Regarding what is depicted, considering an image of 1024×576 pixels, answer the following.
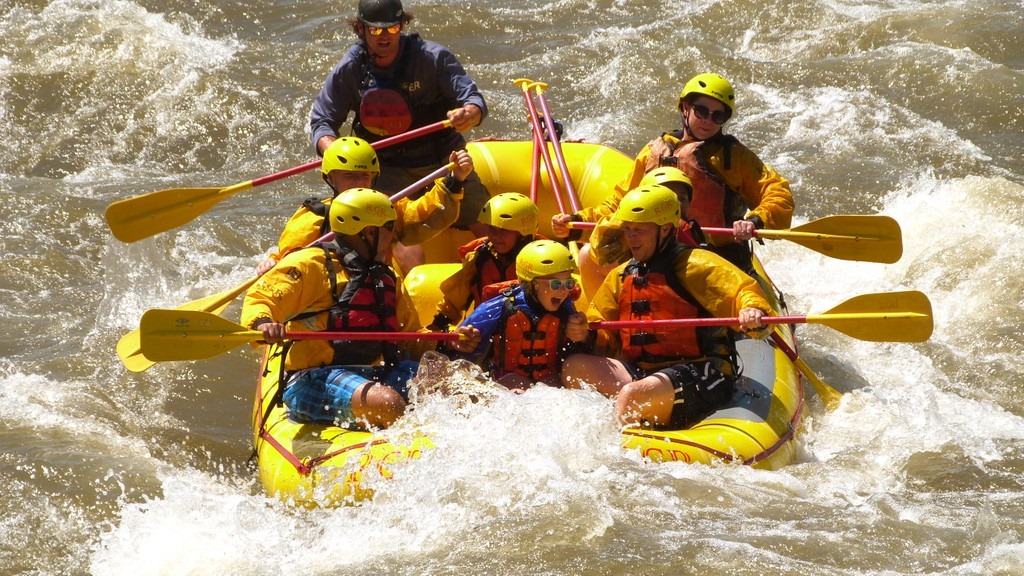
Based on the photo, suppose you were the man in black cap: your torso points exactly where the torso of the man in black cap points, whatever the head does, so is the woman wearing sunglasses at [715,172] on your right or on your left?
on your left

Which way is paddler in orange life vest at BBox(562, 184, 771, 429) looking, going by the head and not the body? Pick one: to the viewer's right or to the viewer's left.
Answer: to the viewer's left

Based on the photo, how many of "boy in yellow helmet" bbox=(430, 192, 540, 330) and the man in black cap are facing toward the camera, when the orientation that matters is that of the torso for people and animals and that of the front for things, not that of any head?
2

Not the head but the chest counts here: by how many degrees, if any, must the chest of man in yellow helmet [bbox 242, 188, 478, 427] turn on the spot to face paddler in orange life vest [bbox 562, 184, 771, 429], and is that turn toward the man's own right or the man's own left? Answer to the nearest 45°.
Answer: approximately 45° to the man's own left

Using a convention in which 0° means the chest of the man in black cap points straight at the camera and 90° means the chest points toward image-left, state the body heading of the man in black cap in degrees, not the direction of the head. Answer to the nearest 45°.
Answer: approximately 0°

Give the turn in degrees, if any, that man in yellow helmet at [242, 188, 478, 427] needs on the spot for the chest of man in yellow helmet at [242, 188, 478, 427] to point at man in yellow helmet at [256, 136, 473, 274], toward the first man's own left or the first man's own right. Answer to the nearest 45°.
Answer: approximately 135° to the first man's own left

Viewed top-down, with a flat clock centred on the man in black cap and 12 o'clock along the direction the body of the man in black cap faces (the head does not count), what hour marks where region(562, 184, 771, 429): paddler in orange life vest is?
The paddler in orange life vest is roughly at 11 o'clock from the man in black cap.

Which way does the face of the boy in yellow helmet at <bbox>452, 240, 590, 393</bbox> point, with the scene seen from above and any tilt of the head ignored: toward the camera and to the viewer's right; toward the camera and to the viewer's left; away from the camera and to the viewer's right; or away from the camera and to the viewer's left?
toward the camera and to the viewer's right

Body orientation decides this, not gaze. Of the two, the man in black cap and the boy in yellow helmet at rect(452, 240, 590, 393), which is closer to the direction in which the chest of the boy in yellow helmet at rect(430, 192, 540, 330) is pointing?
the boy in yellow helmet

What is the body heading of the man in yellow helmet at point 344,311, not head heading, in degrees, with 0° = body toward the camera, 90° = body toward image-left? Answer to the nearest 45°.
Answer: approximately 315°

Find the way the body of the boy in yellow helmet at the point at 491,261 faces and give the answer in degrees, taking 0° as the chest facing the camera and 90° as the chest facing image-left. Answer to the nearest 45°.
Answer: approximately 0°
